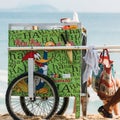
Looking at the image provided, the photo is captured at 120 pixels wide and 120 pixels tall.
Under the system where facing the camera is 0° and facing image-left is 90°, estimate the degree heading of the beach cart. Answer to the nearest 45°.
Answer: approximately 90°
